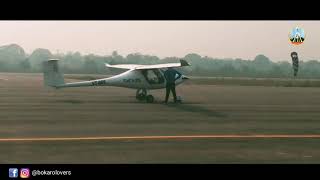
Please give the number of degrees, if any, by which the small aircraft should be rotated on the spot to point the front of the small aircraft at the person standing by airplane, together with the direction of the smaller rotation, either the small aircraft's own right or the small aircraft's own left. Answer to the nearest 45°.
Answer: approximately 45° to the small aircraft's own right

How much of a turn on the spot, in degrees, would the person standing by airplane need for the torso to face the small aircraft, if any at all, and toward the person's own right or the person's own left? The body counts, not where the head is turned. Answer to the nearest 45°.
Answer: approximately 45° to the person's own left

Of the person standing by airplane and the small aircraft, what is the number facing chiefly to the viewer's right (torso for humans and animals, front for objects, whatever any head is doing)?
1

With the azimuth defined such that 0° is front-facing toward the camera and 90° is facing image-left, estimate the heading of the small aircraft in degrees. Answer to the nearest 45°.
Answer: approximately 270°
